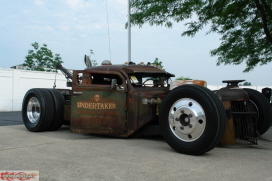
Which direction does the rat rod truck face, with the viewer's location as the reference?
facing the viewer and to the right of the viewer

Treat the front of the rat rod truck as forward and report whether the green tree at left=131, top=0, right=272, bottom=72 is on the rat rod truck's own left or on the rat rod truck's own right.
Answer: on the rat rod truck's own left

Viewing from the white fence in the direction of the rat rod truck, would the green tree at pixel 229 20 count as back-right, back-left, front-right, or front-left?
front-left

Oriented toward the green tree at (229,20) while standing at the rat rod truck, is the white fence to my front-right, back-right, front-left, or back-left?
front-left

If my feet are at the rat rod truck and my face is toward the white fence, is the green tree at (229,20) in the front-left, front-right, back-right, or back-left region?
front-right

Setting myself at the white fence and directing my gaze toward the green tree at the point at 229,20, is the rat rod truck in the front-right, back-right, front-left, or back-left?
front-right
